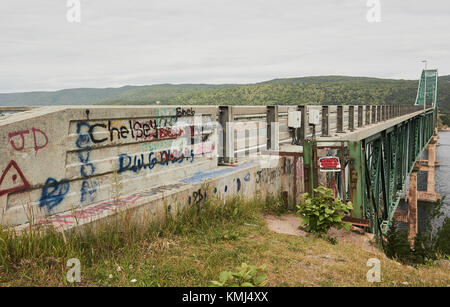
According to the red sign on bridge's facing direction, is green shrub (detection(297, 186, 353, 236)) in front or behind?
in front

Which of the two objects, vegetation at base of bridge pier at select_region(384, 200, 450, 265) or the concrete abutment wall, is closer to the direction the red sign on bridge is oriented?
the concrete abutment wall

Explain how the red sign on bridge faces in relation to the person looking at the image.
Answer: facing the viewer

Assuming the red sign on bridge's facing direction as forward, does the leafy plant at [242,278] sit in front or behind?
in front

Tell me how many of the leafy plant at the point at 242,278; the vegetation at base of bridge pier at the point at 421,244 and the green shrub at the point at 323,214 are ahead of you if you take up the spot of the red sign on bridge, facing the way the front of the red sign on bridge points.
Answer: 2

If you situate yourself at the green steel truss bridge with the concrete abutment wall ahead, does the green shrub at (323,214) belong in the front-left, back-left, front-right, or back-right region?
front-left

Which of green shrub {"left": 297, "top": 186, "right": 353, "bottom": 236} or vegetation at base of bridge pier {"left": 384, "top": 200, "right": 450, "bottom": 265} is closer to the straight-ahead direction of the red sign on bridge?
the green shrub

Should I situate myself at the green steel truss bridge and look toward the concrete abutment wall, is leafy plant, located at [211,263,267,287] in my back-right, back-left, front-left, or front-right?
front-left

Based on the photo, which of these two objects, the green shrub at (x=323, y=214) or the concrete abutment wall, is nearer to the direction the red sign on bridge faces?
the green shrub
